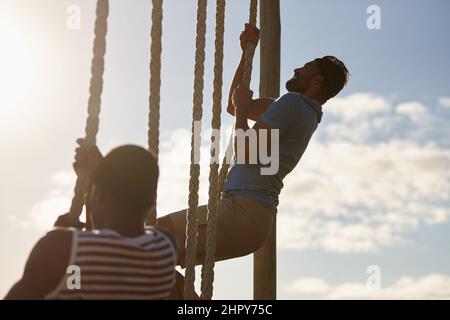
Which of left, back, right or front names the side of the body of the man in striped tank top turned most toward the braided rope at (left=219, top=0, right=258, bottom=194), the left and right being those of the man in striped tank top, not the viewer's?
right

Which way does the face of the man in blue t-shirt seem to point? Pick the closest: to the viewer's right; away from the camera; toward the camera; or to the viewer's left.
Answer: to the viewer's left

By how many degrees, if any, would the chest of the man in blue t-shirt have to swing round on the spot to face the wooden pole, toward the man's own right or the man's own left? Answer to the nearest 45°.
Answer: approximately 90° to the man's own right

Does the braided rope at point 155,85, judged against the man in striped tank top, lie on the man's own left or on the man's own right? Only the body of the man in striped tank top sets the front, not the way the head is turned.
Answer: on the man's own right

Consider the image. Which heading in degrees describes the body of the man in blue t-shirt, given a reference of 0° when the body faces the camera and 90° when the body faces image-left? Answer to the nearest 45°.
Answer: approximately 90°

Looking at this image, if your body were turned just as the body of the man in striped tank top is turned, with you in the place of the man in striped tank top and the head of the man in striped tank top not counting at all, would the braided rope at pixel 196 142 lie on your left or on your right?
on your right

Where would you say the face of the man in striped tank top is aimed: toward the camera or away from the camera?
away from the camera

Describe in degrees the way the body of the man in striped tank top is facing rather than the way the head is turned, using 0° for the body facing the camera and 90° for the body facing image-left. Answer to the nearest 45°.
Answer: approximately 135°
